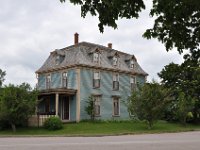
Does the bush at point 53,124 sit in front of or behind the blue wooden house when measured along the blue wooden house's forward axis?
in front

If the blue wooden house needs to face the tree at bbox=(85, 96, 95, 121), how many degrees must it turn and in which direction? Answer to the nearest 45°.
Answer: approximately 45° to its left

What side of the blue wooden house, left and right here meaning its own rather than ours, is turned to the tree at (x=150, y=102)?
left

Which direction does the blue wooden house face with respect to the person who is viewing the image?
facing the viewer and to the left of the viewer
